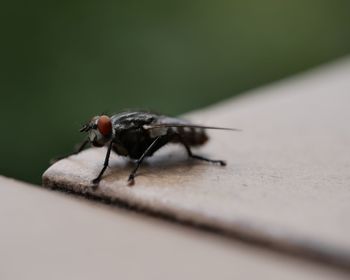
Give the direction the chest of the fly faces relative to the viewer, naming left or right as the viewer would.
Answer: facing to the left of the viewer
